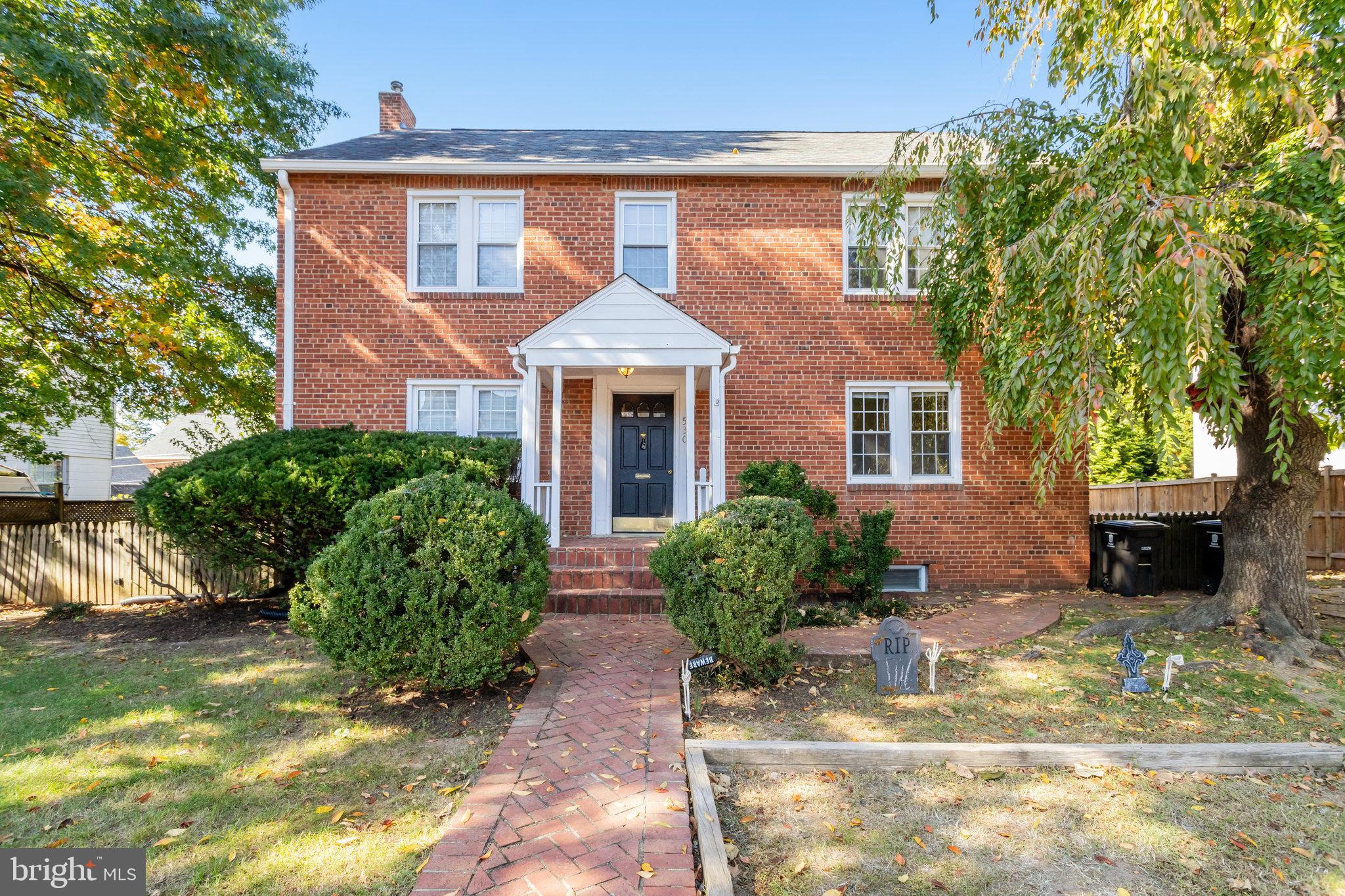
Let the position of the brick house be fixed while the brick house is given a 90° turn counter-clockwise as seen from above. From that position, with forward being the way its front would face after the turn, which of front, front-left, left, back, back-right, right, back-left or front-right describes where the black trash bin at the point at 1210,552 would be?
front

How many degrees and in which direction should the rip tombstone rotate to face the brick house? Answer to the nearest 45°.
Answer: approximately 135° to its right

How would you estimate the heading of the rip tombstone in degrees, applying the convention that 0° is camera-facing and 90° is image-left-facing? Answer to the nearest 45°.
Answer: approximately 0°

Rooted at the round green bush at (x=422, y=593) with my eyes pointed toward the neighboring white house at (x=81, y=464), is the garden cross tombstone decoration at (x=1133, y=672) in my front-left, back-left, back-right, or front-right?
back-right

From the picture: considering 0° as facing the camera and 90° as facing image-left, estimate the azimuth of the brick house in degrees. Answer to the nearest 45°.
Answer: approximately 0°

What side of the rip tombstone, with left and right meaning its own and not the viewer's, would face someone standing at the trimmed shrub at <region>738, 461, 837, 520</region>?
back

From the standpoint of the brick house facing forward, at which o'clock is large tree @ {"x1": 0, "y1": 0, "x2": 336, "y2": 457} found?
The large tree is roughly at 3 o'clock from the brick house.

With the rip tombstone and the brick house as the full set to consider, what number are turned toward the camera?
2

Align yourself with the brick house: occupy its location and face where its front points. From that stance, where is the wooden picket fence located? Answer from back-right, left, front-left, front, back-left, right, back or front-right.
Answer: right
